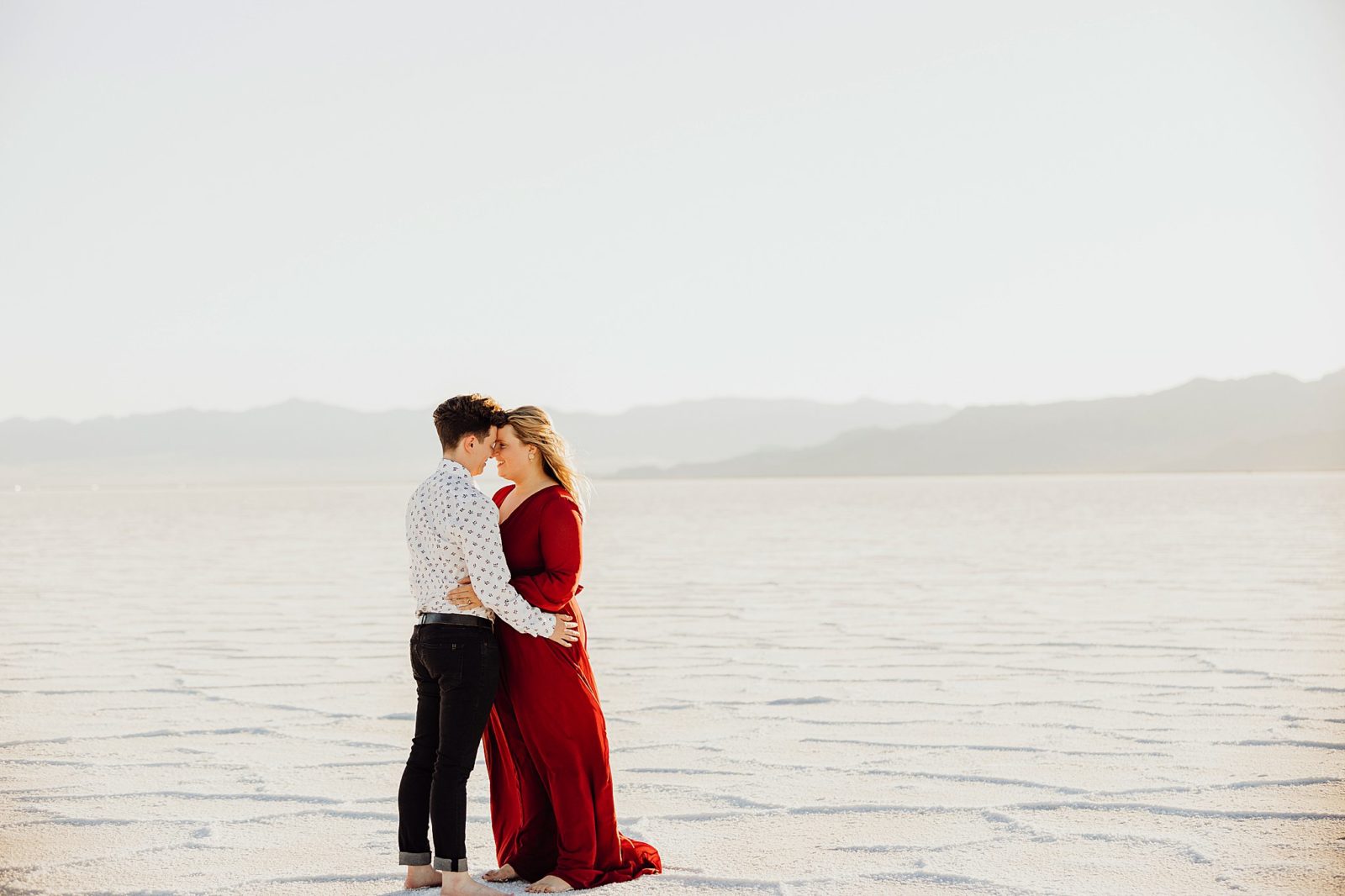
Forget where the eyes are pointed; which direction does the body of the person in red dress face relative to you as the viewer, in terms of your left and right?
facing the viewer and to the left of the viewer

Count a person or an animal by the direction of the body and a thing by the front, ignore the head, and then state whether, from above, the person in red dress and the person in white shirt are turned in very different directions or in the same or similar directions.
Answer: very different directions

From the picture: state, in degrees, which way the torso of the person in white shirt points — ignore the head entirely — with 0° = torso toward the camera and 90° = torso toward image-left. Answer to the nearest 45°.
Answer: approximately 225°
